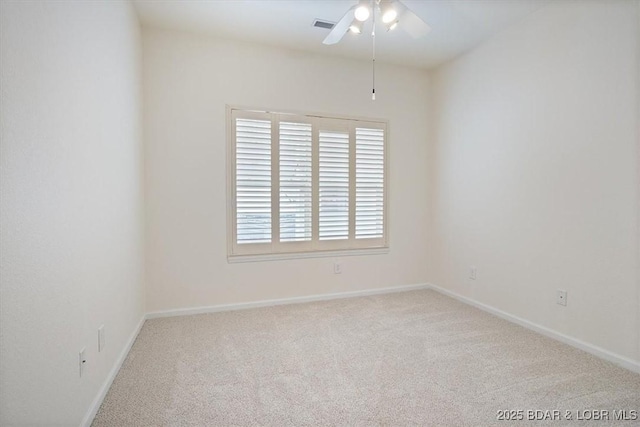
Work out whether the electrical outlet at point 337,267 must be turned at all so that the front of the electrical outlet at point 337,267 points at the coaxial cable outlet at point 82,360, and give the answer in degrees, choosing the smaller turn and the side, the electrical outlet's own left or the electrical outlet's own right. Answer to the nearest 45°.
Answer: approximately 45° to the electrical outlet's own right

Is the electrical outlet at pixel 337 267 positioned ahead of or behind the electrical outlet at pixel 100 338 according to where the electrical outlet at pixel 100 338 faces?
ahead

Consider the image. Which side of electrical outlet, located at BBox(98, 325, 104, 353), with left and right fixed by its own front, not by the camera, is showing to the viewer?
right

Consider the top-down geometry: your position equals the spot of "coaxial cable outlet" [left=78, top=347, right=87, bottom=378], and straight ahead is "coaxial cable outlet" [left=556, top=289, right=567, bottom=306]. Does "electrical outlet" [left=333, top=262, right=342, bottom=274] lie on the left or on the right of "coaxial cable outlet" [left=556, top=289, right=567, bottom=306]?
left

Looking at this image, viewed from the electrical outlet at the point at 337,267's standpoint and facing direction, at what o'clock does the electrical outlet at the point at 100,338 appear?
the electrical outlet at the point at 100,338 is roughly at 1 o'clock from the electrical outlet at the point at 337,267.

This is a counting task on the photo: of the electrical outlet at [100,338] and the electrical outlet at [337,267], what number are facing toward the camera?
1

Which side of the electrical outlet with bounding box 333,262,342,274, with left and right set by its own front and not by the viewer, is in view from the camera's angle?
front

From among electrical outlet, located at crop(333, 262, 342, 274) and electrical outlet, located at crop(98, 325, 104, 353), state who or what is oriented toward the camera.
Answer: electrical outlet, located at crop(333, 262, 342, 274)
